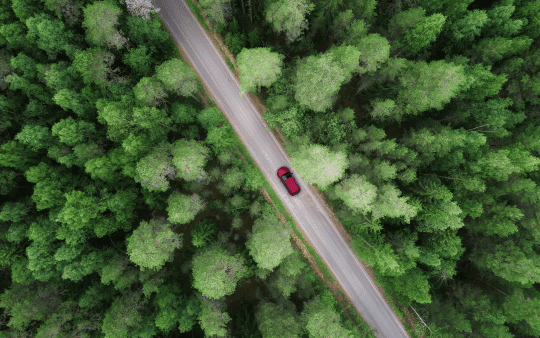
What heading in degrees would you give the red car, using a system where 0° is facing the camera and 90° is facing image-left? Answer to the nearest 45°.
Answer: approximately 135°

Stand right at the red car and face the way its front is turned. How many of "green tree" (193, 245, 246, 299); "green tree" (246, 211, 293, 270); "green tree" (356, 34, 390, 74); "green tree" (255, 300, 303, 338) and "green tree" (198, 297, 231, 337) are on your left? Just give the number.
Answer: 4

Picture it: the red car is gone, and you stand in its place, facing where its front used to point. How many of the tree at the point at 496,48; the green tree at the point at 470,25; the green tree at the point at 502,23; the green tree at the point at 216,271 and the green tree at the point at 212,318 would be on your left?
2

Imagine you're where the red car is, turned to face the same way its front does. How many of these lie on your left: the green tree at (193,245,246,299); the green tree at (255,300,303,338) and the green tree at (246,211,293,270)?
3

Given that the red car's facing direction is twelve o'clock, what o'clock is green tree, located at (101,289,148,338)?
The green tree is roughly at 10 o'clock from the red car.

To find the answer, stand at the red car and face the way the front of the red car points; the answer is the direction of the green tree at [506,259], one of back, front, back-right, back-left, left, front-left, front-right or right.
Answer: back

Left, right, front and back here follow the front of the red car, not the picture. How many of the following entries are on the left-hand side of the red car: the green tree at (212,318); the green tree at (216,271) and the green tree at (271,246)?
3

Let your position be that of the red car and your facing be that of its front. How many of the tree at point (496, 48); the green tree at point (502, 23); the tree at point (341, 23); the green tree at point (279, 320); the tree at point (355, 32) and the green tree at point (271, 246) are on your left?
2

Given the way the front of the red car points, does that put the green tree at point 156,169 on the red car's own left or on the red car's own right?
on the red car's own left

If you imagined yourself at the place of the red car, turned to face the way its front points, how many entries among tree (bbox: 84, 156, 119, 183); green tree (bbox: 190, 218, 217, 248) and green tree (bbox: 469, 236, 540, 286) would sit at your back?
1

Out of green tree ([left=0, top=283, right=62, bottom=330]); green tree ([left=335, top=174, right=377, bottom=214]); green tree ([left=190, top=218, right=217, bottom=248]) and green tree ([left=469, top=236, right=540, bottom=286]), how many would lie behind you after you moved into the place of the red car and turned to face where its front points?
2

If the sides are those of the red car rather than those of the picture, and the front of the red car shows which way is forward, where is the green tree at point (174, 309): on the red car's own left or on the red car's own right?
on the red car's own left
